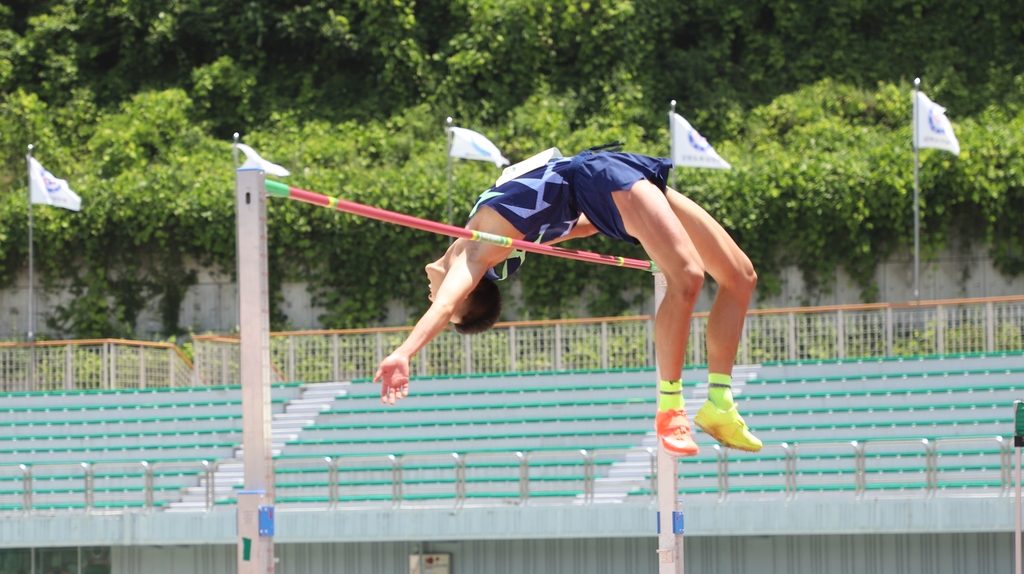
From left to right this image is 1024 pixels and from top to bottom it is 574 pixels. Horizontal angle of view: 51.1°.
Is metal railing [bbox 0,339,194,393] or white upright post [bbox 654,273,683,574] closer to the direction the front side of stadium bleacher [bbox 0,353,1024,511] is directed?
the white upright post

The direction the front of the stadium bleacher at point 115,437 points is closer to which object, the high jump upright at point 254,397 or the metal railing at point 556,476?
the high jump upright

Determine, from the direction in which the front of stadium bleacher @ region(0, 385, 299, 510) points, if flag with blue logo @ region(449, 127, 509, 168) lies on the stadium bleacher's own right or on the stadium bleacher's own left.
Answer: on the stadium bleacher's own left

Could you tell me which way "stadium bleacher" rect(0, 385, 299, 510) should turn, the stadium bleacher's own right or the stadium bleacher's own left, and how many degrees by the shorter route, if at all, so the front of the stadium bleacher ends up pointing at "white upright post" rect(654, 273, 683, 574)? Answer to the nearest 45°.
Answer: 0° — it already faces it

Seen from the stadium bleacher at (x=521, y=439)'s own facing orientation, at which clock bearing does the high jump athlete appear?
The high jump athlete is roughly at 12 o'clock from the stadium bleacher.

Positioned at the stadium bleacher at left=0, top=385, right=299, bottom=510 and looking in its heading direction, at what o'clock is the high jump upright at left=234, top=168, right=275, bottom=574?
The high jump upright is roughly at 12 o'clock from the stadium bleacher.

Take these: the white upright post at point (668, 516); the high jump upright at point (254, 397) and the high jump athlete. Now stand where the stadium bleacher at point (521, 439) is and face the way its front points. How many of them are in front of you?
3

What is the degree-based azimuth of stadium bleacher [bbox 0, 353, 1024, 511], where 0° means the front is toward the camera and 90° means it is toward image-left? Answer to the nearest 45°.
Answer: approximately 0°

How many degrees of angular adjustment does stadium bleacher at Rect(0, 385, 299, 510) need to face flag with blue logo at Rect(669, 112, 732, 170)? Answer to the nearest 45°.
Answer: approximately 90° to its left
